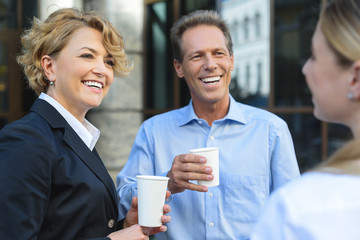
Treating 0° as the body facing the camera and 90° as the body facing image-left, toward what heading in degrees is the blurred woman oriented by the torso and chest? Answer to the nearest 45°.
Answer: approximately 135°

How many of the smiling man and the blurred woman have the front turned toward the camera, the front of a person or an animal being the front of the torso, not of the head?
1

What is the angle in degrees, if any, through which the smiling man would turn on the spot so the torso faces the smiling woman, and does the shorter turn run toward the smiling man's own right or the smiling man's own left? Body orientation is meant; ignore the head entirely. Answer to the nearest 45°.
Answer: approximately 45° to the smiling man's own right

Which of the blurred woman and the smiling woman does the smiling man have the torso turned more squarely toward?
the blurred woman

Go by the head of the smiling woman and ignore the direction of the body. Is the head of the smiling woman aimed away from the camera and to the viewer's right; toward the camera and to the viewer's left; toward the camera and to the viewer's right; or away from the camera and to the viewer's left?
toward the camera and to the viewer's right

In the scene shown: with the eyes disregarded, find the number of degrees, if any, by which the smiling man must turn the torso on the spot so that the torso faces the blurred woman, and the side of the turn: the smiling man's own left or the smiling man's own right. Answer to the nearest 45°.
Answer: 0° — they already face them
